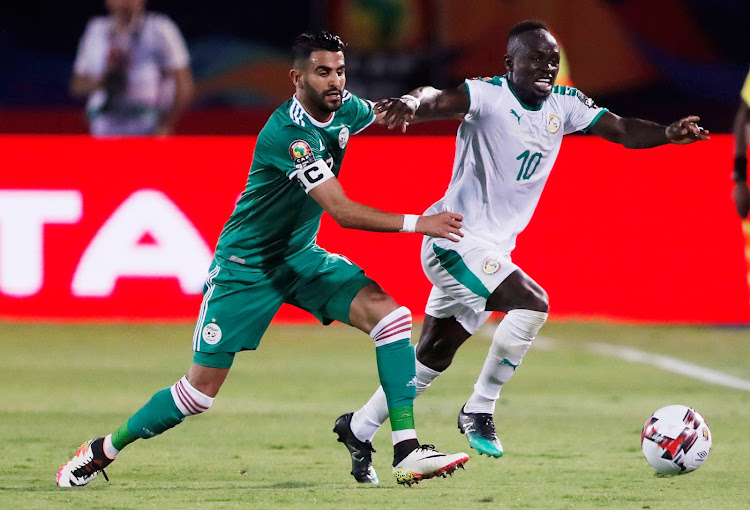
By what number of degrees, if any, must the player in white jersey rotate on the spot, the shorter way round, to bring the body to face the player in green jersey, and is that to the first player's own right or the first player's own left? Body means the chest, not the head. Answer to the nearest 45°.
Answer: approximately 90° to the first player's own right

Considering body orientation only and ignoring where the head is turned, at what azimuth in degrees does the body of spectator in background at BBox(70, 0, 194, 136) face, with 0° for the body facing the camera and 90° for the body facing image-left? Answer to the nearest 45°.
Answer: approximately 0°

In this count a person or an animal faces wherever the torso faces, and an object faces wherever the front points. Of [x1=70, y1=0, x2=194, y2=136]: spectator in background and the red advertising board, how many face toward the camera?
2

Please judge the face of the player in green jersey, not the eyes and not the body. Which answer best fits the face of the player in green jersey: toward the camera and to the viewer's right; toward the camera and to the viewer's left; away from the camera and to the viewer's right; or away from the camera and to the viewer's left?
toward the camera and to the viewer's right

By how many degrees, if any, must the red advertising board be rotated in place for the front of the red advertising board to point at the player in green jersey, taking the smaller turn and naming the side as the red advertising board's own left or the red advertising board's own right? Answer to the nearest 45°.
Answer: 0° — it already faces them

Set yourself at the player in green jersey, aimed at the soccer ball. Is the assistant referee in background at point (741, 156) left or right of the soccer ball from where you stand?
left

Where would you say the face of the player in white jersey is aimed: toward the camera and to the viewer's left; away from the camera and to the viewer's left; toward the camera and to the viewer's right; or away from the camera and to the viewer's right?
toward the camera and to the viewer's right

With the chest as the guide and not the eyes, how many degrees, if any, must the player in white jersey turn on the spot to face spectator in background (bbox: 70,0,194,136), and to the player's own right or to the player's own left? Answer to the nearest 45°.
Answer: approximately 180°
